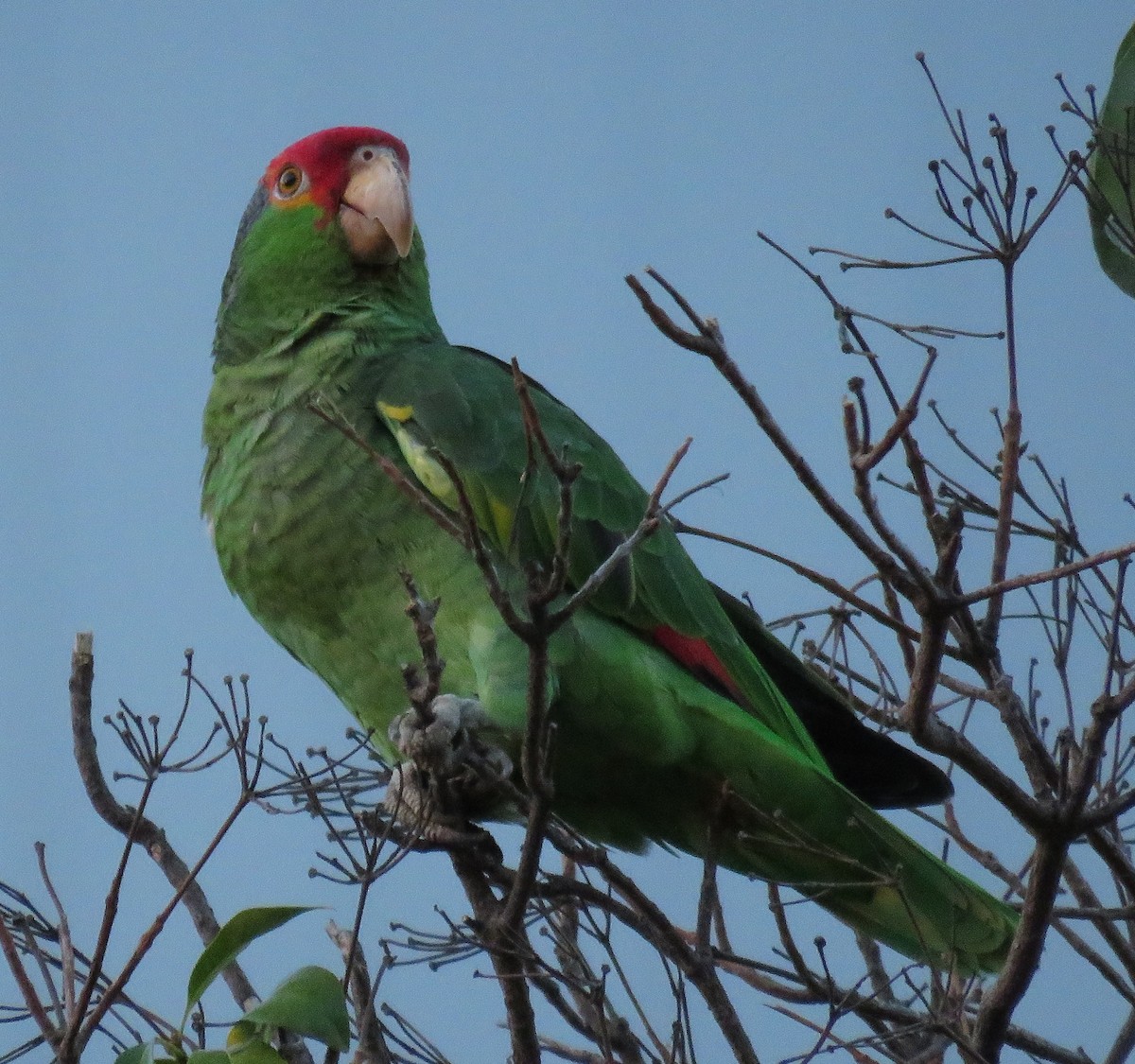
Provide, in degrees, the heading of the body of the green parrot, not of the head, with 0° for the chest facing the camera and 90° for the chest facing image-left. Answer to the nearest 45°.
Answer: approximately 45°
